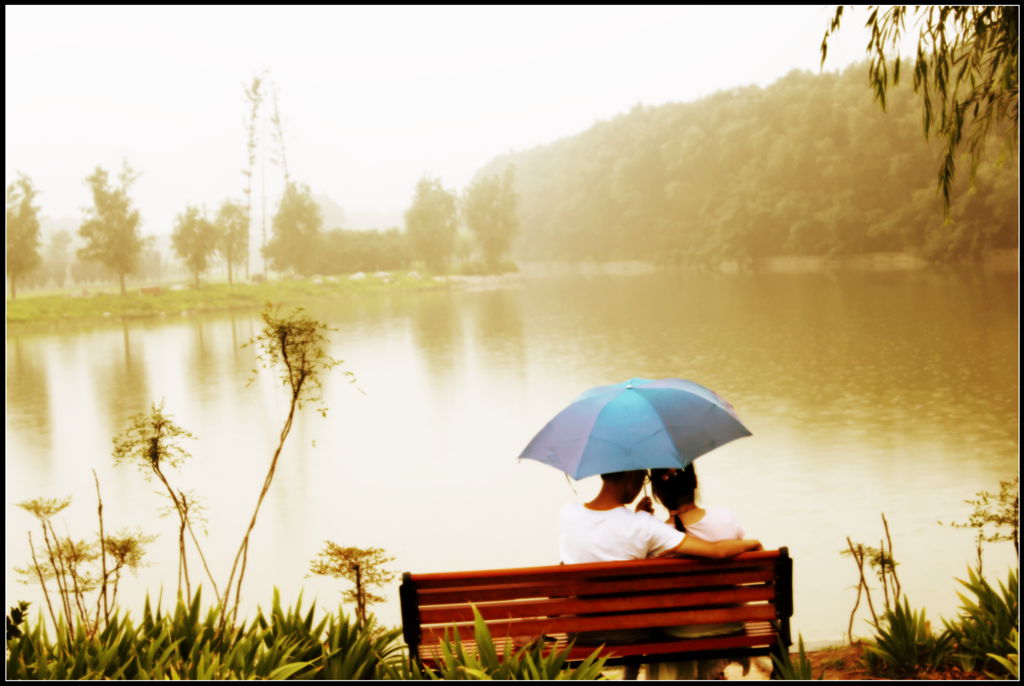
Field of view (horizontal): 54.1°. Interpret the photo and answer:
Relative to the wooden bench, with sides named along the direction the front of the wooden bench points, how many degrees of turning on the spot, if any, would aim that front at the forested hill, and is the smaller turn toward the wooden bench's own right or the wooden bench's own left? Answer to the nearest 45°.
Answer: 0° — it already faces it

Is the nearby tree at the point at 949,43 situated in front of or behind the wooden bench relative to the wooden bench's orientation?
in front

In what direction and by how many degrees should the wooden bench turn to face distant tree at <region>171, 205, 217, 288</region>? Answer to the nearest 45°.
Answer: approximately 45° to its left

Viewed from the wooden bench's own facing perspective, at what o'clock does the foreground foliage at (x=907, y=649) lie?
The foreground foliage is roughly at 2 o'clock from the wooden bench.

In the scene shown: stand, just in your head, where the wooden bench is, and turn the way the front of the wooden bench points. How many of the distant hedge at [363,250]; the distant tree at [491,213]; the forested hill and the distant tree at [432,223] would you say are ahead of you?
4

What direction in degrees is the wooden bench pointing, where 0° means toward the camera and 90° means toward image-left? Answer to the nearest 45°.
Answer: approximately 180°

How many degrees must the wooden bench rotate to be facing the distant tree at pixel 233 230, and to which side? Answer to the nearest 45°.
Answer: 0° — it already faces it

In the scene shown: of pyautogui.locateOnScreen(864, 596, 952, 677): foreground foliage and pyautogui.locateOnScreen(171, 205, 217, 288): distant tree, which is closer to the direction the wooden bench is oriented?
the distant tree

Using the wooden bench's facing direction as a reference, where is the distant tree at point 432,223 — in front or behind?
in front

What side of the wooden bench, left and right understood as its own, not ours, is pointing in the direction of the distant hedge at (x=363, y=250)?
front

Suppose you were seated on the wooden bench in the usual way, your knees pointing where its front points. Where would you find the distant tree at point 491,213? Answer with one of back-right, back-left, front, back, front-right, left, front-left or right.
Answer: front

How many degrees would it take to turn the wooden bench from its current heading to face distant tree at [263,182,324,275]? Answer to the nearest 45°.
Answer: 0° — it already faces it
